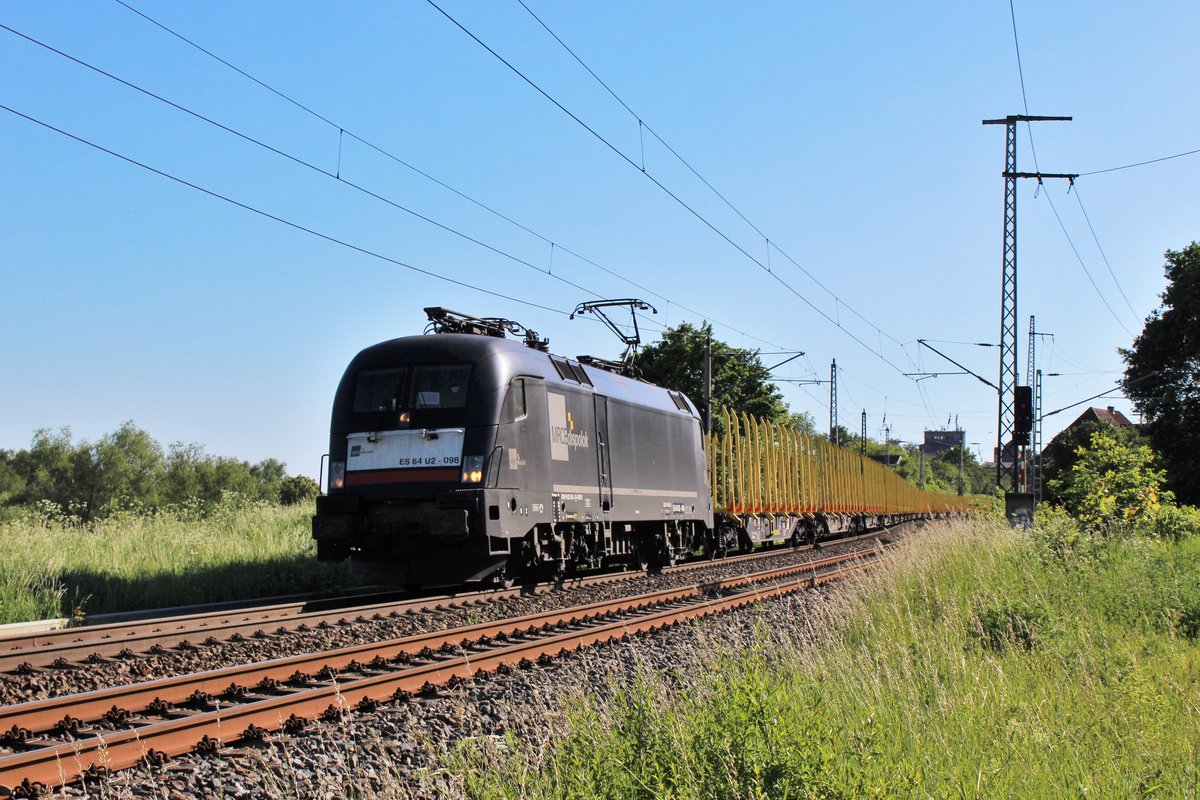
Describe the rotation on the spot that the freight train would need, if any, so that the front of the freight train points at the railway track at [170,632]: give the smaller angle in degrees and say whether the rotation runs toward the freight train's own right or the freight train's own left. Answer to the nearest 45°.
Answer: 0° — it already faces it

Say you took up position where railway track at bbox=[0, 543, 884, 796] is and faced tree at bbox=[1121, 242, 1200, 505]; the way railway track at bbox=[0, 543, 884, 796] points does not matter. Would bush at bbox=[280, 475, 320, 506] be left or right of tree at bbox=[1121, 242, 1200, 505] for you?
left

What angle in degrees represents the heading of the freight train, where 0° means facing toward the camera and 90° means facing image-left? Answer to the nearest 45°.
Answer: approximately 45°

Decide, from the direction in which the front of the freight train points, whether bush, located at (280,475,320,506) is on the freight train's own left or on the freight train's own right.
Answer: on the freight train's own right

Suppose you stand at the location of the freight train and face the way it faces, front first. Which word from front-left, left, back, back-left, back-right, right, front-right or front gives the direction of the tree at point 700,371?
back-right

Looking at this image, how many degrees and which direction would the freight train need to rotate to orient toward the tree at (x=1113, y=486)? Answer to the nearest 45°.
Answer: approximately 180°

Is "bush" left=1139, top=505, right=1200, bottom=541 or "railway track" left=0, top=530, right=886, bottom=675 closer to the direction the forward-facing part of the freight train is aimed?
the railway track

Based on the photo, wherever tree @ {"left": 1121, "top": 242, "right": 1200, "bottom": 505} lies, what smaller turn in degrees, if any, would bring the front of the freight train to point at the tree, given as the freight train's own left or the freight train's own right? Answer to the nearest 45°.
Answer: approximately 180°
